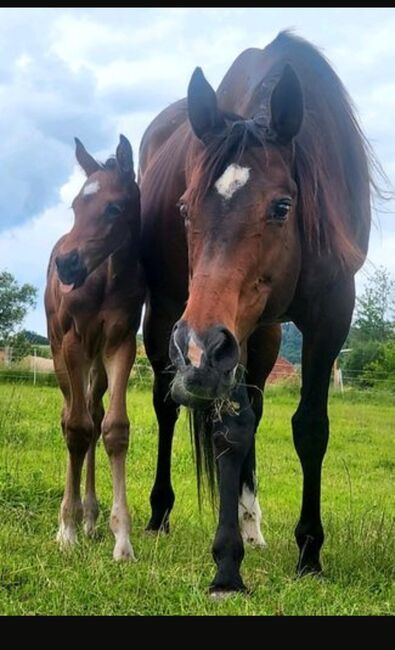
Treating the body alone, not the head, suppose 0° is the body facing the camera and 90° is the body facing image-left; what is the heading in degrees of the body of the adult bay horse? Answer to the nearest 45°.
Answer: approximately 0°

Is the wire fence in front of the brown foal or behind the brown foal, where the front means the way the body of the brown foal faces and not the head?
behind

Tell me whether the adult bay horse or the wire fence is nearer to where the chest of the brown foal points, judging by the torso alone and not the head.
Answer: the adult bay horse

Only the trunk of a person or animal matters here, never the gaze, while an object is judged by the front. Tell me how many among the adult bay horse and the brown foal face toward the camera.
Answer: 2

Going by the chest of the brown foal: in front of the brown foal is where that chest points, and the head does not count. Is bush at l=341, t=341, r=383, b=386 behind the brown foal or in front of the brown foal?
behind

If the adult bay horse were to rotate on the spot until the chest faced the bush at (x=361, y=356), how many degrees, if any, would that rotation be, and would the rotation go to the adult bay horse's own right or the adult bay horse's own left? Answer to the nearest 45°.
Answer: approximately 180°

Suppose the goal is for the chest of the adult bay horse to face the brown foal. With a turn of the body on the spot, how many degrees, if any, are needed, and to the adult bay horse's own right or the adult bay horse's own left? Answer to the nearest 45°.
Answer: approximately 135° to the adult bay horse's own right
